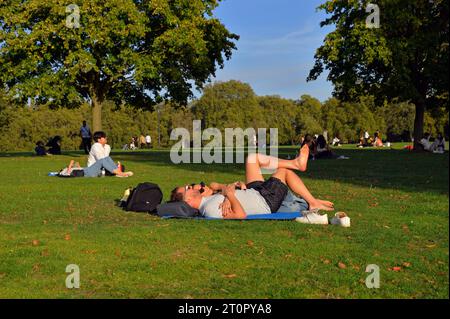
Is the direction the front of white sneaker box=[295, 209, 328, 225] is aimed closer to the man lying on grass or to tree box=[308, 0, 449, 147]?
the man lying on grass

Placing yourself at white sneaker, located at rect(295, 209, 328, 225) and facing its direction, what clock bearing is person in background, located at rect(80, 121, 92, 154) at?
The person in background is roughly at 2 o'clock from the white sneaker.

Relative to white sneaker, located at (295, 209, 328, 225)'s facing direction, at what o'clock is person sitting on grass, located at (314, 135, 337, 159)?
The person sitting on grass is roughly at 3 o'clock from the white sneaker.

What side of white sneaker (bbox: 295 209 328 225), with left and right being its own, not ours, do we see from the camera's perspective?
left

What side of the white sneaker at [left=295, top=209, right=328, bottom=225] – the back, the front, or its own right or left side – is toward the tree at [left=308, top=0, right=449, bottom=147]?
right

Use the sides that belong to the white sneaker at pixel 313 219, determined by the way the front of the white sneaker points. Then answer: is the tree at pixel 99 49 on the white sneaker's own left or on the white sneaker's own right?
on the white sneaker's own right
